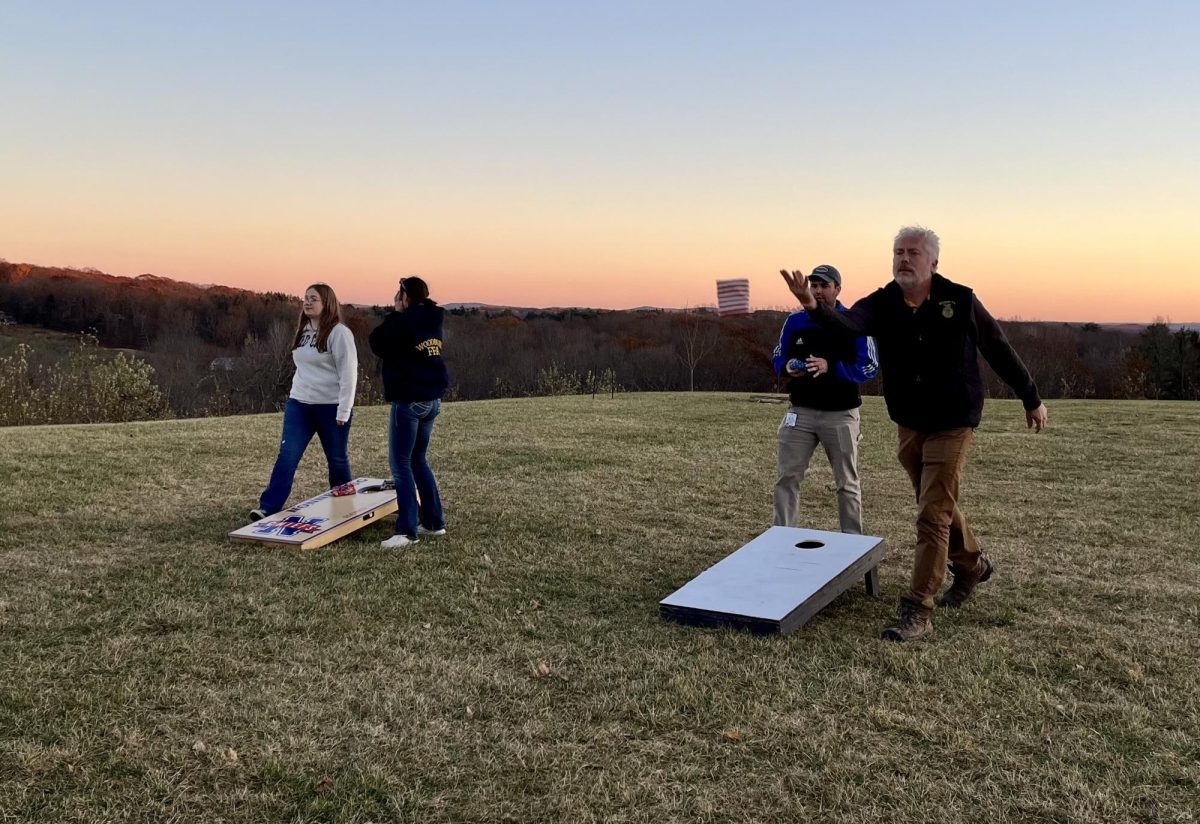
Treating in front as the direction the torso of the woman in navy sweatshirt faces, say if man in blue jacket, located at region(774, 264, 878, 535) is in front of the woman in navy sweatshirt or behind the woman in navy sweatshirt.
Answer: behind

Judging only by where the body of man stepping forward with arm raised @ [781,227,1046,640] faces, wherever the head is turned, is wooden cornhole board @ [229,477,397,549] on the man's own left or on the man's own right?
on the man's own right

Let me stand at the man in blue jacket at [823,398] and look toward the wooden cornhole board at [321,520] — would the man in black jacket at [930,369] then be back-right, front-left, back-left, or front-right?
back-left

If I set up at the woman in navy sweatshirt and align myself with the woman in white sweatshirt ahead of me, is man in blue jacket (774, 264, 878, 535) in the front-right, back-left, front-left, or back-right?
back-right

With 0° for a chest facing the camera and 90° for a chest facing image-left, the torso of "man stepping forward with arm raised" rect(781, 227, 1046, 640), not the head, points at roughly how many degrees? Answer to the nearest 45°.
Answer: approximately 45°
